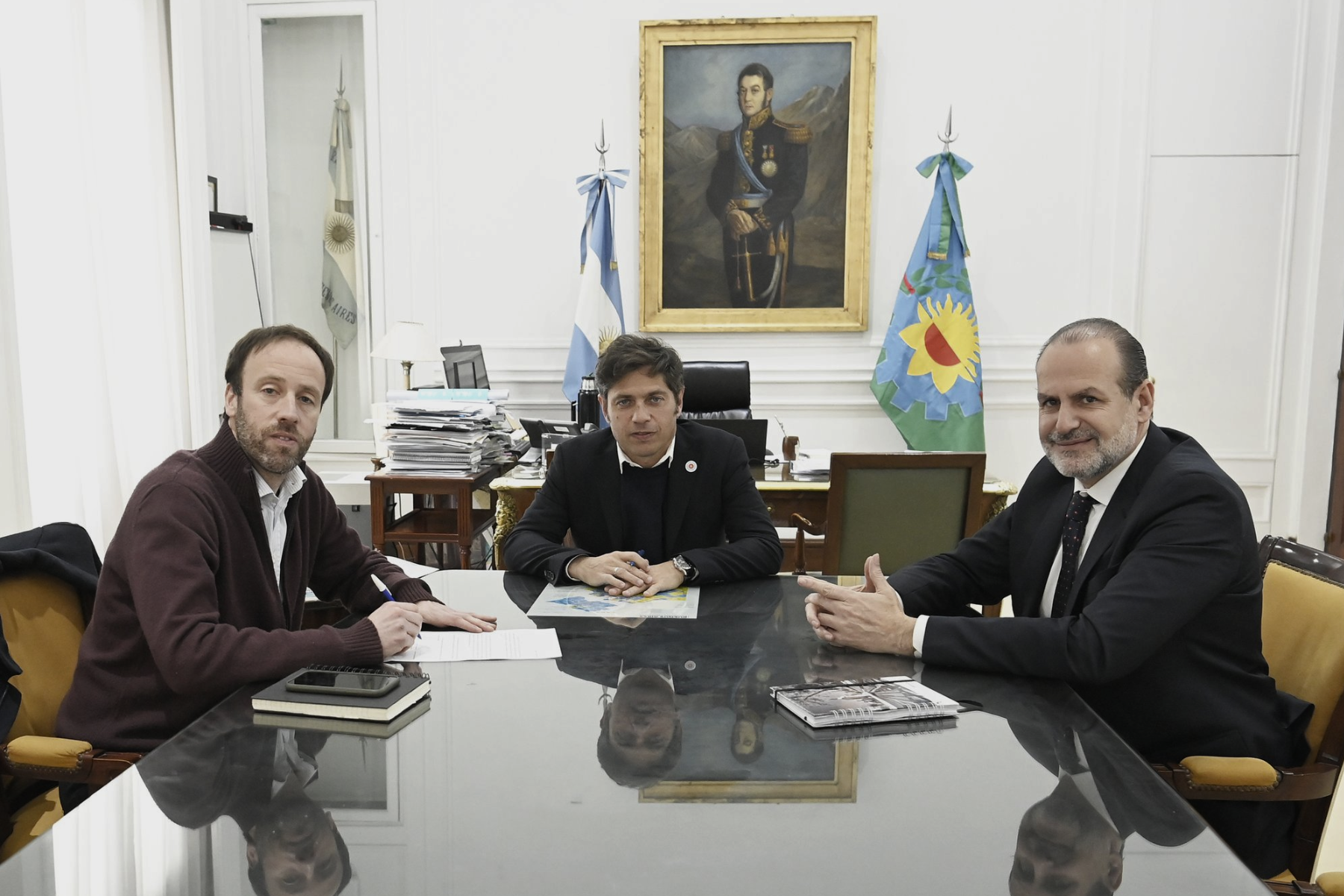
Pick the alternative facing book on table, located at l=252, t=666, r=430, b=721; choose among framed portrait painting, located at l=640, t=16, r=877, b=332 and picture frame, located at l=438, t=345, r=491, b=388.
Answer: the framed portrait painting

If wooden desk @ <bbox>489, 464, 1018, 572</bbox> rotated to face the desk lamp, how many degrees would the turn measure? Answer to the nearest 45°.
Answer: approximately 135° to its right

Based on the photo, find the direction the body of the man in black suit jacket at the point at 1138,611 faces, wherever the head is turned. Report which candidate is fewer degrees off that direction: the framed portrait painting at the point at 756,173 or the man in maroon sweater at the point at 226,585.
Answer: the man in maroon sweater

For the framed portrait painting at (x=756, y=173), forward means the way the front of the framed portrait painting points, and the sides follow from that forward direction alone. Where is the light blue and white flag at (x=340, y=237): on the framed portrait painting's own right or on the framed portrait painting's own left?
on the framed portrait painting's own right
